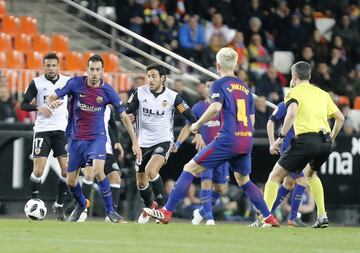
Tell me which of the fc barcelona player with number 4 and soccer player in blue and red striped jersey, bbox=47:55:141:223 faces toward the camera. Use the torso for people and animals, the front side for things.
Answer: the soccer player in blue and red striped jersey

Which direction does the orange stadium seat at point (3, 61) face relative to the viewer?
toward the camera

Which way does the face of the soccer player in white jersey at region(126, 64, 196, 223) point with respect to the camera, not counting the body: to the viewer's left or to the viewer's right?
to the viewer's left

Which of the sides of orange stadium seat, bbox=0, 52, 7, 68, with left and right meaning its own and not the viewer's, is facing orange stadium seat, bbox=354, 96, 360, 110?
left

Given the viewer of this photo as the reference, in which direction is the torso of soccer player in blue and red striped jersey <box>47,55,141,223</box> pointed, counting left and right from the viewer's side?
facing the viewer

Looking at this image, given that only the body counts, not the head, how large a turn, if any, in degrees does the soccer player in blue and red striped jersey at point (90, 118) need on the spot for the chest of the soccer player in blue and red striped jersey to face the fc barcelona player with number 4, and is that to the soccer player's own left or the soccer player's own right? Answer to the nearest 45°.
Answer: approximately 45° to the soccer player's own left

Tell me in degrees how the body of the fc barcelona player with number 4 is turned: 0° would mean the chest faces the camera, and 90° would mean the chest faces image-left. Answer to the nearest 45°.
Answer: approximately 135°

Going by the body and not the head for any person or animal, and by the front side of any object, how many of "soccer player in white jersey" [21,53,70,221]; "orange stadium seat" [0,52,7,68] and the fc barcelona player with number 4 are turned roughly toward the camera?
2
